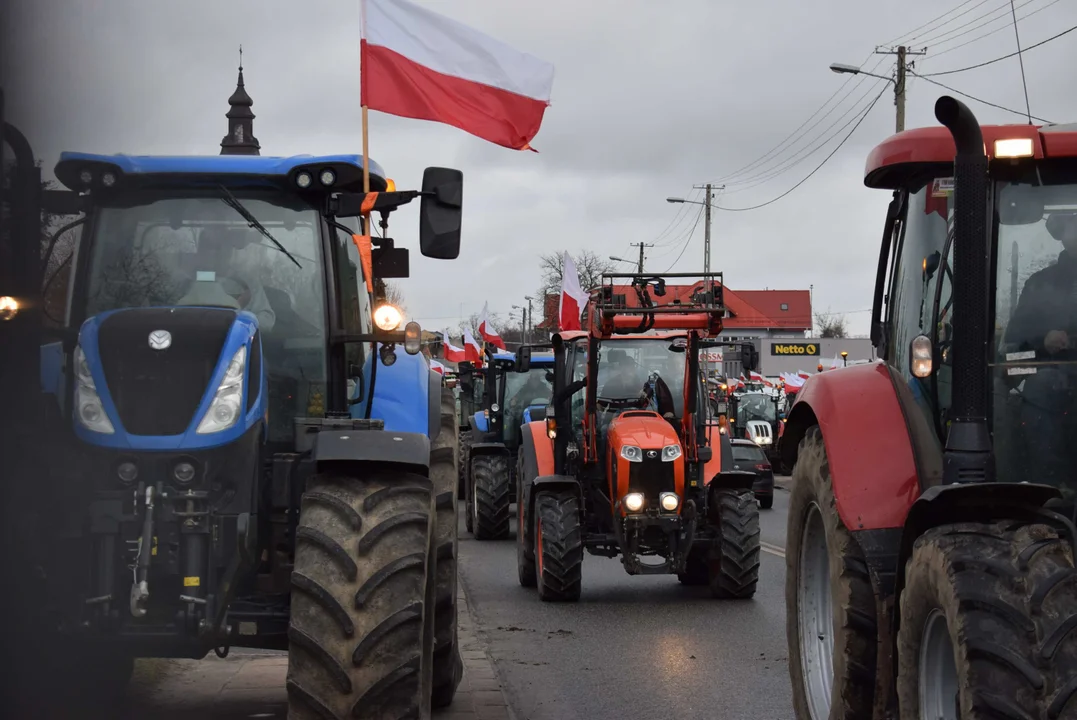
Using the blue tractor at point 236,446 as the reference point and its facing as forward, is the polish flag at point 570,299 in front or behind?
behind

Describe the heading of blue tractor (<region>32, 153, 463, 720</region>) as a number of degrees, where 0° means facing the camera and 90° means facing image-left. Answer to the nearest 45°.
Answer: approximately 0°

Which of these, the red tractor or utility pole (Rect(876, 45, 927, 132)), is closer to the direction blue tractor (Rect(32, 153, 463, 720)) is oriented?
the red tractor

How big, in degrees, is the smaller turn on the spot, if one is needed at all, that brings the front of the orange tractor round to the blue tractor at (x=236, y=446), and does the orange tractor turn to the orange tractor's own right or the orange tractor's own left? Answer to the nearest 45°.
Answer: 0° — it already faces it

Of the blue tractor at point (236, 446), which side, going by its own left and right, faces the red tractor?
left

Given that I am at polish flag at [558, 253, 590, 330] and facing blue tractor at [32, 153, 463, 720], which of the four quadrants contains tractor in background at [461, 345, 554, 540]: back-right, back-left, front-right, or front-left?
back-right

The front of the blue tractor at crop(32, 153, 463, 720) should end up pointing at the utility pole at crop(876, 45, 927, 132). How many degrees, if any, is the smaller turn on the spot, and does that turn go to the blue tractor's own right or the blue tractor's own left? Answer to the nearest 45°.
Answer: approximately 135° to the blue tractor's own left

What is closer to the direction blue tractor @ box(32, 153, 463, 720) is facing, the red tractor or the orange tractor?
the red tractor

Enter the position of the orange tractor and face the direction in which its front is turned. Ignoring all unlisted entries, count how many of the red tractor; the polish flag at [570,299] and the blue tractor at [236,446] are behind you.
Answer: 1

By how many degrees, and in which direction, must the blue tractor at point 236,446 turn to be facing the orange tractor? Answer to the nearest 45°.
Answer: approximately 135° to its left

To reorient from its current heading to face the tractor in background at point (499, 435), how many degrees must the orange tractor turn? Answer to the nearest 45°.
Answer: approximately 180°

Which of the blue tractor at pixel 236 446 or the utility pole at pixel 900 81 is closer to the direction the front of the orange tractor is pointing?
the blue tractor
